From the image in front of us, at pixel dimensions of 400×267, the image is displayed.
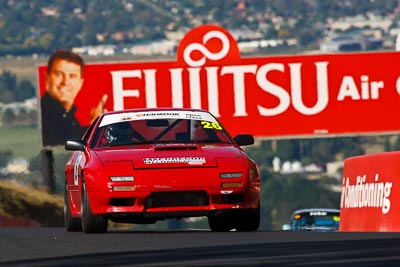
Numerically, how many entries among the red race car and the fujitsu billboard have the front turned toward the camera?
2

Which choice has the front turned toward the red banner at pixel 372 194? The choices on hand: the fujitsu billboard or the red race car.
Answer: the fujitsu billboard

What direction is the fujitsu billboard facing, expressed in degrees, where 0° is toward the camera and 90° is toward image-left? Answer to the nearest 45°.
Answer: approximately 0°

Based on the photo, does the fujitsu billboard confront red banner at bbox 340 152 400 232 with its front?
yes

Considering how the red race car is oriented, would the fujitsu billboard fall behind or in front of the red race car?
behind

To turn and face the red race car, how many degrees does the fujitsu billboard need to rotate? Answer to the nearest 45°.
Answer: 0° — it already faces it

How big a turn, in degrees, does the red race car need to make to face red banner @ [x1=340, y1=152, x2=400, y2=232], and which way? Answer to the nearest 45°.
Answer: approximately 135° to its left
